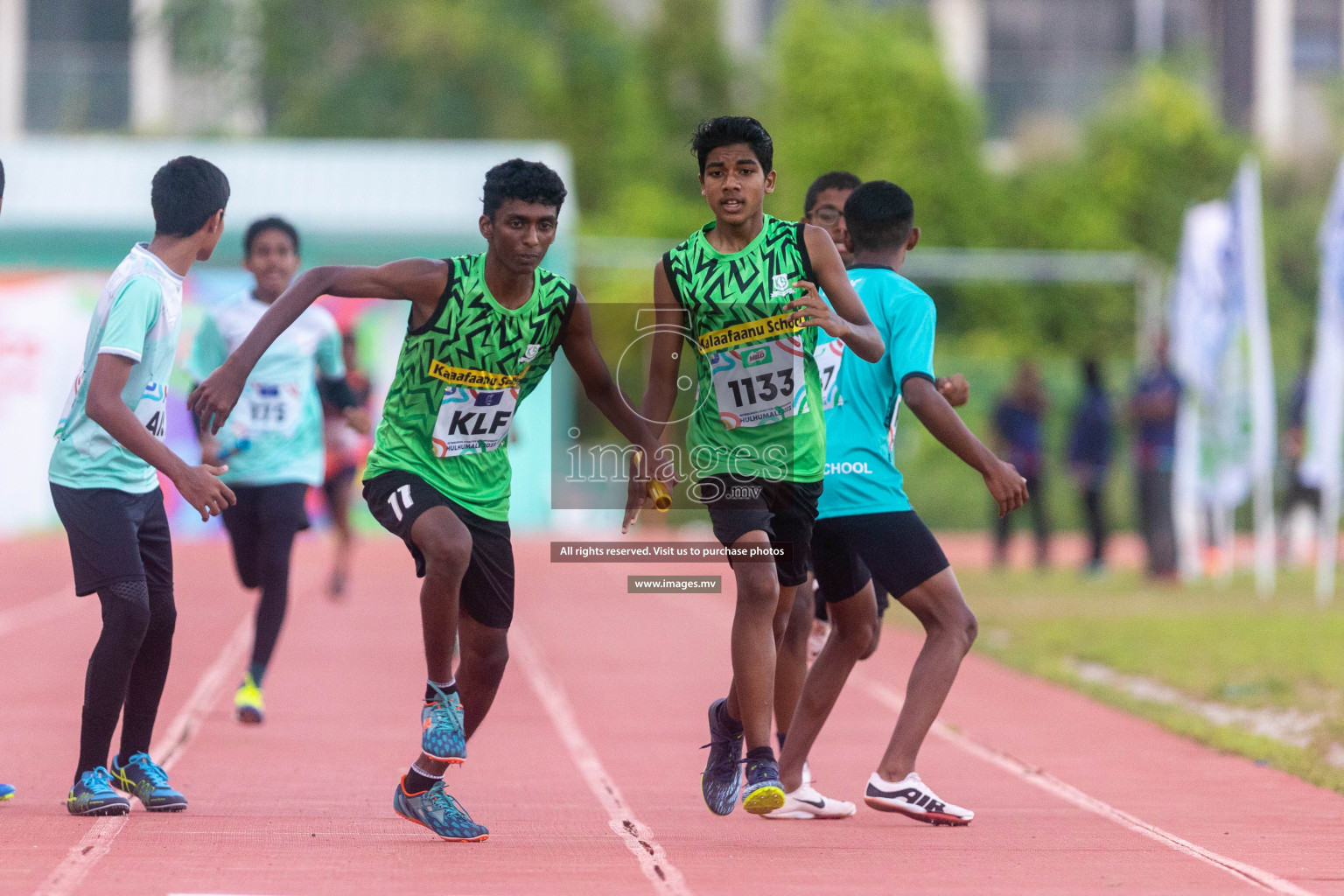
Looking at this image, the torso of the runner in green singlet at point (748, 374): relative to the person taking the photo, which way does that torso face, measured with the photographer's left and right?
facing the viewer

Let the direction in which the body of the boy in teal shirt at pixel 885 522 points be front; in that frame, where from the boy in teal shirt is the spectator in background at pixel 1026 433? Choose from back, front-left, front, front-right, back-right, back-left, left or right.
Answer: front-left

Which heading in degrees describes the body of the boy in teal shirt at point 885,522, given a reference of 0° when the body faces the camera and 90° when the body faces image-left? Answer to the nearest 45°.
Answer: approximately 225°

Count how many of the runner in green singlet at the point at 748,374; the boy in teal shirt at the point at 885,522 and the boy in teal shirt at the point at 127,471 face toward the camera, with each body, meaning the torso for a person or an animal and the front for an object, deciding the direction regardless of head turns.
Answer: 1

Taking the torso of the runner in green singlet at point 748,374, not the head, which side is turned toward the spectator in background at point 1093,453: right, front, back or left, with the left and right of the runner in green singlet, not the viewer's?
back

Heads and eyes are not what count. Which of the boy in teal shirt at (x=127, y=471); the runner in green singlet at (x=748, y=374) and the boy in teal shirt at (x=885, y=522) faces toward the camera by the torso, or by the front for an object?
the runner in green singlet

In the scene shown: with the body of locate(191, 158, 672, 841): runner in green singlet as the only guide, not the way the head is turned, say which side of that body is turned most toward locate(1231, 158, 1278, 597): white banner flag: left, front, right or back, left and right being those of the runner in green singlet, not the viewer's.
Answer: back

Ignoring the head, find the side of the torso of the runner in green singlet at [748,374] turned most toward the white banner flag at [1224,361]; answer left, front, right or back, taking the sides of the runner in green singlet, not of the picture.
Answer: back

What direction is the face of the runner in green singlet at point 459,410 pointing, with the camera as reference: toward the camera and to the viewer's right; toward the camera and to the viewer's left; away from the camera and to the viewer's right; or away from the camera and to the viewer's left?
toward the camera and to the viewer's right

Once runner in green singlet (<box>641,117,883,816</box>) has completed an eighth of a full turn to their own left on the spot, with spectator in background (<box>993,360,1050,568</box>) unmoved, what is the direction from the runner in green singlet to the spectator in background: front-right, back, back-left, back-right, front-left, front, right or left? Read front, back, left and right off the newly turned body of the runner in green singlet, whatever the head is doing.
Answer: back-left

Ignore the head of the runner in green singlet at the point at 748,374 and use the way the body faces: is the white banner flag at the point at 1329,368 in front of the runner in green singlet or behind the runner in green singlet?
behind

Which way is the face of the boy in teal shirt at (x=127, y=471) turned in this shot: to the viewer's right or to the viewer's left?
to the viewer's right
